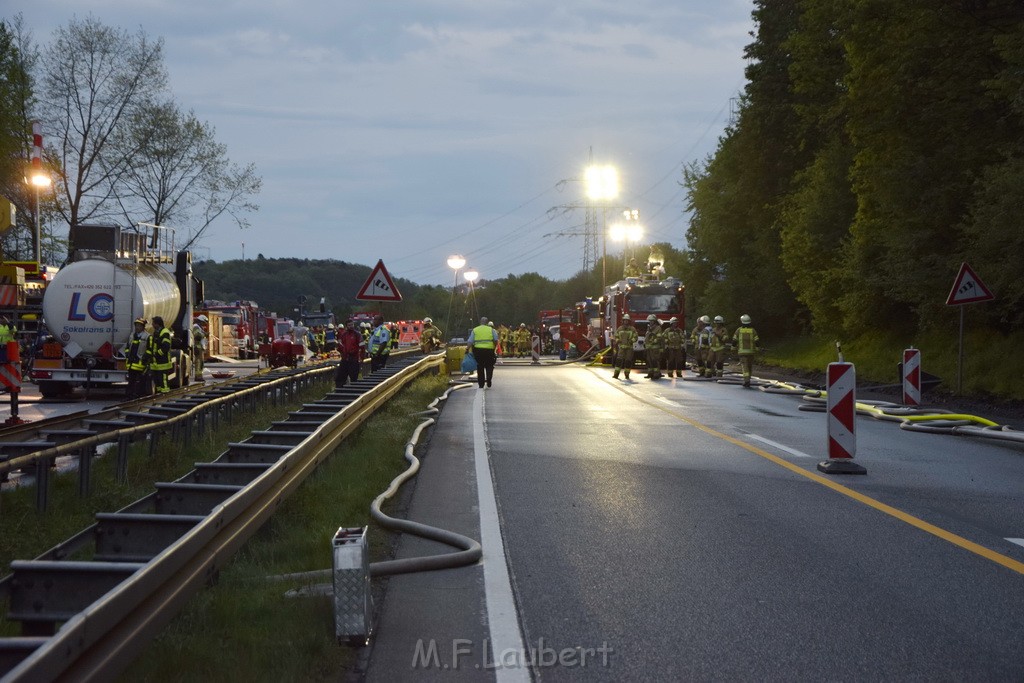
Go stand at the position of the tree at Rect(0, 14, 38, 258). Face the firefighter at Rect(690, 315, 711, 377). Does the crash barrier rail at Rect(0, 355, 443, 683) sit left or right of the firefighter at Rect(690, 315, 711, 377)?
right

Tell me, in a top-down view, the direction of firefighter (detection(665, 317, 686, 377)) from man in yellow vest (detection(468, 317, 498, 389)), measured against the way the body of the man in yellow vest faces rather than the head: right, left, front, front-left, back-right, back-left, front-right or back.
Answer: front-right

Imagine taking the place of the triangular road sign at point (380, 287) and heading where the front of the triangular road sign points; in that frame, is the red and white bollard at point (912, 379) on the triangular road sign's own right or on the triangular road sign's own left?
on the triangular road sign's own left

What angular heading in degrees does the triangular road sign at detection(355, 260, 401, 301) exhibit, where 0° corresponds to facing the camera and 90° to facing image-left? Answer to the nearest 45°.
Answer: approximately 0°

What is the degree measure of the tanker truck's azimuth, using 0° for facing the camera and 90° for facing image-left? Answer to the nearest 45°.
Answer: approximately 225°

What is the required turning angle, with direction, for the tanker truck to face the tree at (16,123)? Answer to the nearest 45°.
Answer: approximately 45° to its left

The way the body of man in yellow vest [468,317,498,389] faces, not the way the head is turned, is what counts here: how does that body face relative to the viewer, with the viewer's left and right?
facing away from the viewer

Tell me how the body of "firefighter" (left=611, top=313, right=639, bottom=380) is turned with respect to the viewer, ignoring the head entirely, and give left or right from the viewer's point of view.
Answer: facing the viewer

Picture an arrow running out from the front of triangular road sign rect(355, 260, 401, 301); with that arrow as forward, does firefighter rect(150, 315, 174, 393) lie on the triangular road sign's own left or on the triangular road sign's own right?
on the triangular road sign's own right
